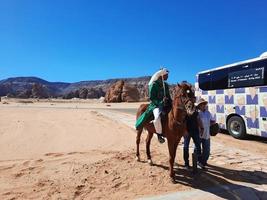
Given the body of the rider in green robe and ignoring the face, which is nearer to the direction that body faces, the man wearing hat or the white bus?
the man wearing hat

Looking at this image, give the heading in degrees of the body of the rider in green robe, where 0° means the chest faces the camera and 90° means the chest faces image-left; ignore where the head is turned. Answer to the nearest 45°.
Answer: approximately 315°

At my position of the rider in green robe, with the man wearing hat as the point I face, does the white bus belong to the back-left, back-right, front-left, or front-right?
front-left

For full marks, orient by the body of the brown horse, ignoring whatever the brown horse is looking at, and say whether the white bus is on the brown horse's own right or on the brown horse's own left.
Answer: on the brown horse's own left

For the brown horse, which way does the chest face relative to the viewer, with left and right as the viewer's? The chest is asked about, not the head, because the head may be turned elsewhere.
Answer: facing the viewer and to the right of the viewer

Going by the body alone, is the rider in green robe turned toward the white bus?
no

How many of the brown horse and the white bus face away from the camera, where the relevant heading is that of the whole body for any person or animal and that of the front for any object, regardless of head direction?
0
